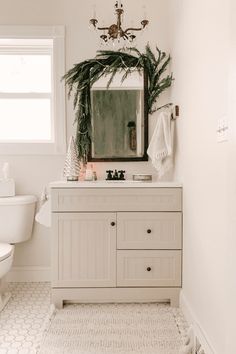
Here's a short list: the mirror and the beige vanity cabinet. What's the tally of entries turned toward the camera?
2

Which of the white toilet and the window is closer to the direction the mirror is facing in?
the white toilet

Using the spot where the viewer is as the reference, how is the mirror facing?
facing the viewer

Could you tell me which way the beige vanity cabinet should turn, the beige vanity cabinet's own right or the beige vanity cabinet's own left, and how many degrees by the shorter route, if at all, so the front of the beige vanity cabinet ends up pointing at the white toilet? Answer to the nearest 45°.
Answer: approximately 90° to the beige vanity cabinet's own right

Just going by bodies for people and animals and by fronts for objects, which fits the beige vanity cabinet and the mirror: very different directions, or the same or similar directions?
same or similar directions

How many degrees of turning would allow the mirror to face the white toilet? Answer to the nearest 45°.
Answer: approximately 90° to its right

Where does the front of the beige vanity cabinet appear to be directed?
toward the camera
